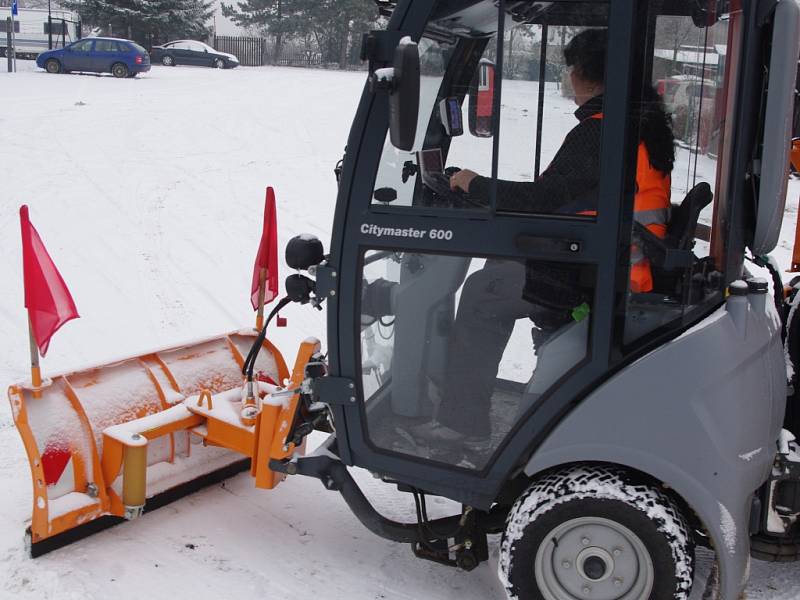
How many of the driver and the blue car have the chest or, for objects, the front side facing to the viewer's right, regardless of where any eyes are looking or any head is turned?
0

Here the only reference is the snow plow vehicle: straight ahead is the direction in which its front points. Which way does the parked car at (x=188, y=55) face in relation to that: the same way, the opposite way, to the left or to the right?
the opposite way

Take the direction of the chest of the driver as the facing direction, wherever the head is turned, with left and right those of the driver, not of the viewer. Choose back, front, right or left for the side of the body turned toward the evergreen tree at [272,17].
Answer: right

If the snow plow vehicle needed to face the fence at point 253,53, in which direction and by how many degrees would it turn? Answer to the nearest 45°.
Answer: approximately 90° to its right

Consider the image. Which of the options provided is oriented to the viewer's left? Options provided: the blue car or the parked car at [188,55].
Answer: the blue car

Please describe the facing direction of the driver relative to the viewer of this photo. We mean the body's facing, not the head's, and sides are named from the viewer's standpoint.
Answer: facing to the left of the viewer

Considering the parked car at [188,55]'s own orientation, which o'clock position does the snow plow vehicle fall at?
The snow plow vehicle is roughly at 3 o'clock from the parked car.

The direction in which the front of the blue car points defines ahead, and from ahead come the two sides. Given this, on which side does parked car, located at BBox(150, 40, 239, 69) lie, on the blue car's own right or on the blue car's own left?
on the blue car's own right

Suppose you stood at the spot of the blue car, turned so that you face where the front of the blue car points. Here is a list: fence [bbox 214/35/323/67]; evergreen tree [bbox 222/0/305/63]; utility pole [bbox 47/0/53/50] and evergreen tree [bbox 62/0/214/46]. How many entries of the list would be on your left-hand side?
0

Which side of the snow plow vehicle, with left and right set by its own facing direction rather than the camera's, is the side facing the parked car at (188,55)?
right

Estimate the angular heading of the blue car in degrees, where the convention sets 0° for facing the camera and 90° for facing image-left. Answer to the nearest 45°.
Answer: approximately 90°

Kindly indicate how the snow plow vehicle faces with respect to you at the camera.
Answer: facing to the left of the viewer

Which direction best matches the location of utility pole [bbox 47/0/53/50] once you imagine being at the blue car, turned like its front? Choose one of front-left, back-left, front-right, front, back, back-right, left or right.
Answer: right

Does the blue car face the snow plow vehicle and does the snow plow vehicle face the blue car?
no

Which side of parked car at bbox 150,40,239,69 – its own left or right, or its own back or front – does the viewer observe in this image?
right

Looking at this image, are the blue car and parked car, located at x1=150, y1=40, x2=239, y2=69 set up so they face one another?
no

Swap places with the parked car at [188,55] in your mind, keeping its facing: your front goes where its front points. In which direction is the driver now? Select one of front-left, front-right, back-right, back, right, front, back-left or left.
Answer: right

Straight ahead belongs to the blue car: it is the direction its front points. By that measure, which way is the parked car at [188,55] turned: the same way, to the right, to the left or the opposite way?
the opposite way
